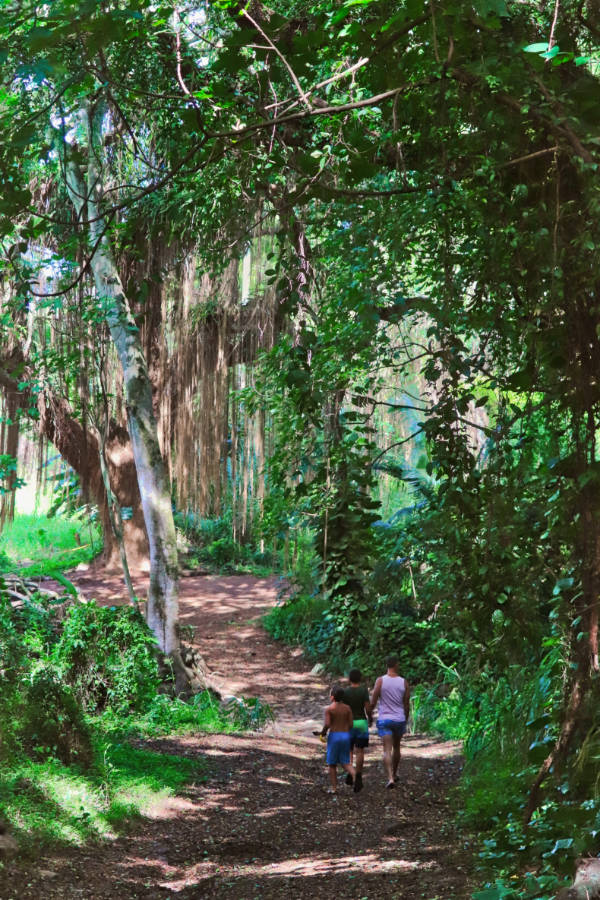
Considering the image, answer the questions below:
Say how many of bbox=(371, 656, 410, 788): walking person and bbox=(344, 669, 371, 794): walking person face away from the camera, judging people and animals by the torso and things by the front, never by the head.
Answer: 2

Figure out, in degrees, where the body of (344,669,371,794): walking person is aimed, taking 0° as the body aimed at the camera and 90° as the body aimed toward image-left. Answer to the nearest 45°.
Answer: approximately 180°

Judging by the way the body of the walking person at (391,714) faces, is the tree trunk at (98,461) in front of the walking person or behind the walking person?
in front

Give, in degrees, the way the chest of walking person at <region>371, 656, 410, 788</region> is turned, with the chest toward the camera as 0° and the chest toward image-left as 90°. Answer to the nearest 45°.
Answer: approximately 180°
